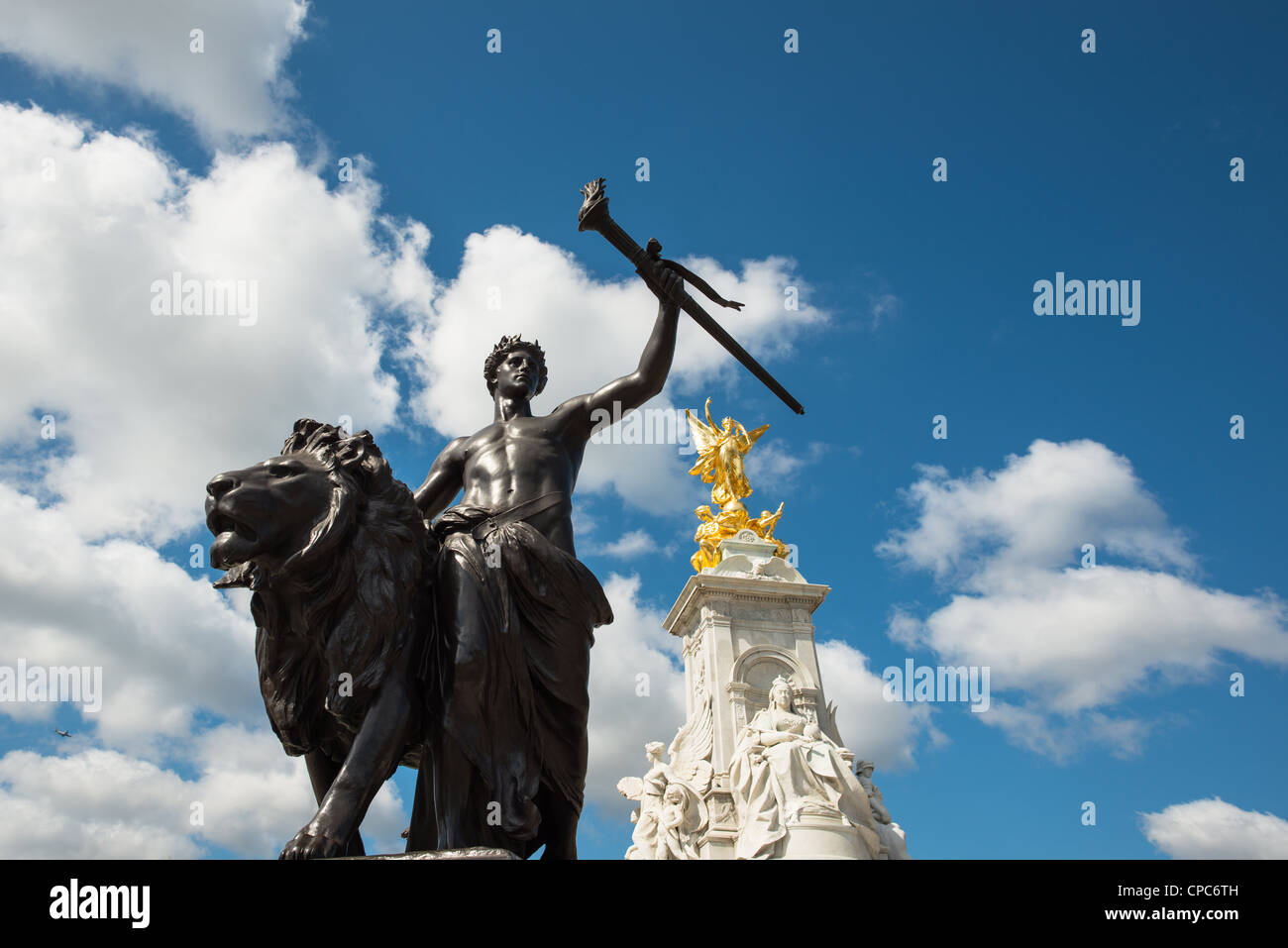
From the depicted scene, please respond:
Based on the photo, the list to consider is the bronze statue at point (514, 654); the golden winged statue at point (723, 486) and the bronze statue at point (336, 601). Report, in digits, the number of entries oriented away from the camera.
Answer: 0

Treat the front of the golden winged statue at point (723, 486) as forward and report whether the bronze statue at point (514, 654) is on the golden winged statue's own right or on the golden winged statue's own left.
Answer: on the golden winged statue's own right

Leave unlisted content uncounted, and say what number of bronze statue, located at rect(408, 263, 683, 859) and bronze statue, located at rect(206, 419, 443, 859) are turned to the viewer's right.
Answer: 0

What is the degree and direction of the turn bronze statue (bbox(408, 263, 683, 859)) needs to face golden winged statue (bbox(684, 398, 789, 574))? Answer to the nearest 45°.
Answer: approximately 180°

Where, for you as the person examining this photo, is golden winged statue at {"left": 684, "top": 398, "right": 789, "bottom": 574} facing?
facing the viewer and to the right of the viewer

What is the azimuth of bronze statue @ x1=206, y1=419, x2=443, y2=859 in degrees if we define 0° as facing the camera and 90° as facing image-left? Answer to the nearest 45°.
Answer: approximately 45°

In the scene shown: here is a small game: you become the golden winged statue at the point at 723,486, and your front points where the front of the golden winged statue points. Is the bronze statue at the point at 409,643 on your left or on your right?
on your right

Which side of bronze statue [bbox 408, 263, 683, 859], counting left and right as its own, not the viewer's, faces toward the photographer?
front

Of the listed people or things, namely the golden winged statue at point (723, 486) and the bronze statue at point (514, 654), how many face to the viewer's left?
0

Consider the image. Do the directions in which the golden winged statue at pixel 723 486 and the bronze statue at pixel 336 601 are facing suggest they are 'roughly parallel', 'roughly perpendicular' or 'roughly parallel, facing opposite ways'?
roughly perpendicular
